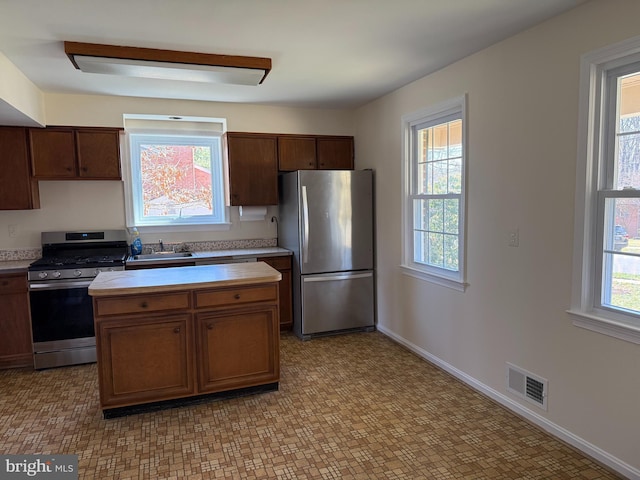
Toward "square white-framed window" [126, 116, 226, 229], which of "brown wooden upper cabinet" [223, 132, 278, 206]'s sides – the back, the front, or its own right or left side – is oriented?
right

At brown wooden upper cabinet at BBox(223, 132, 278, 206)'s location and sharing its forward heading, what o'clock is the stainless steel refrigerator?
The stainless steel refrigerator is roughly at 10 o'clock from the brown wooden upper cabinet.

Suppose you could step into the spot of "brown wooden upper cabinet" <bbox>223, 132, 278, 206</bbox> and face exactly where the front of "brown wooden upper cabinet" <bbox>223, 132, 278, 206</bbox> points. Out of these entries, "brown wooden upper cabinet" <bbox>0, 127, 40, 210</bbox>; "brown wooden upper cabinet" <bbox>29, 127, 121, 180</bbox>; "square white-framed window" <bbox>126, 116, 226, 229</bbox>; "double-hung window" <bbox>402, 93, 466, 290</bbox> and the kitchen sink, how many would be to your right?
4

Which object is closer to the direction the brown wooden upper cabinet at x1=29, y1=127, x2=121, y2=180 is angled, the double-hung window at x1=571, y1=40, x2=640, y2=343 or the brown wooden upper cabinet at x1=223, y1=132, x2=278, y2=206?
the double-hung window

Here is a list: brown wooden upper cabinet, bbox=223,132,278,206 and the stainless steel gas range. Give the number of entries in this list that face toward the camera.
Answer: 2

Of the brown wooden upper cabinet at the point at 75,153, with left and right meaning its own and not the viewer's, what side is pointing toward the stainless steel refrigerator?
left

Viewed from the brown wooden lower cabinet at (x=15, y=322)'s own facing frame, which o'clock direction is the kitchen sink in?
The kitchen sink is roughly at 9 o'clock from the brown wooden lower cabinet.

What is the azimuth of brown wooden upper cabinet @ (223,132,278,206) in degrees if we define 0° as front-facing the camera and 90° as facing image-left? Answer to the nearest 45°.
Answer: approximately 0°

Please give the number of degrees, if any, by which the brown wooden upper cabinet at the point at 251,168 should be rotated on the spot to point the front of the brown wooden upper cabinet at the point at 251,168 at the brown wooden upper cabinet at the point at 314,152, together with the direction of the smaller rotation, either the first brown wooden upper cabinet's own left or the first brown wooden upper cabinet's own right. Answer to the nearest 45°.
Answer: approximately 90° to the first brown wooden upper cabinet's own left
